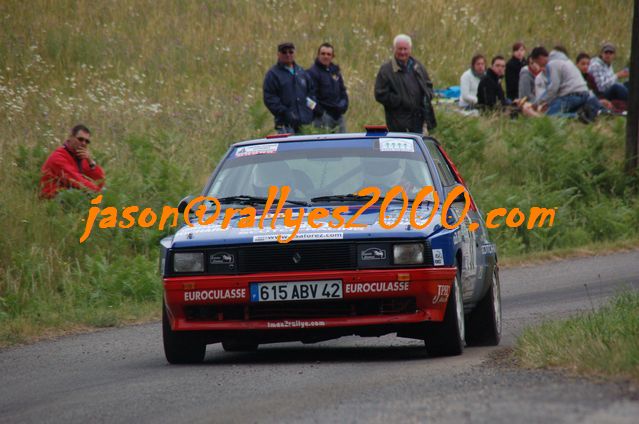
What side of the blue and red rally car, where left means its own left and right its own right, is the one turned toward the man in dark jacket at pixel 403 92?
back

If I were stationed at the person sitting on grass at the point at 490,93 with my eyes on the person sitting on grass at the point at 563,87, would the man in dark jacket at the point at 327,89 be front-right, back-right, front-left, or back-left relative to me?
back-right

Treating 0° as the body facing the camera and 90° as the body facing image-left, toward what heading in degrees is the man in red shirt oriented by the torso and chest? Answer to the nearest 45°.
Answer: approximately 315°

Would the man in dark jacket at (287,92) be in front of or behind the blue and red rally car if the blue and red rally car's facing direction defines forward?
behind

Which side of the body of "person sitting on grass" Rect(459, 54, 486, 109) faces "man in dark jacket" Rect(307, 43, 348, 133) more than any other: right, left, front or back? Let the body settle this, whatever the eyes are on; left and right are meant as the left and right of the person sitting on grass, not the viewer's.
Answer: right

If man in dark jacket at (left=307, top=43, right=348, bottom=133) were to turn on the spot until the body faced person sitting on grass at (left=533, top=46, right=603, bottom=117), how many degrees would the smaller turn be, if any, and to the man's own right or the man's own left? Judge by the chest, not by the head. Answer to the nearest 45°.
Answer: approximately 135° to the man's own left

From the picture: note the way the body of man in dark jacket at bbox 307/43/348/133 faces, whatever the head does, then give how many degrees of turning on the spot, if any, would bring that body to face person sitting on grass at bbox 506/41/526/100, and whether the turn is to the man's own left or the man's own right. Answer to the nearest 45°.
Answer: approximately 135° to the man's own left
